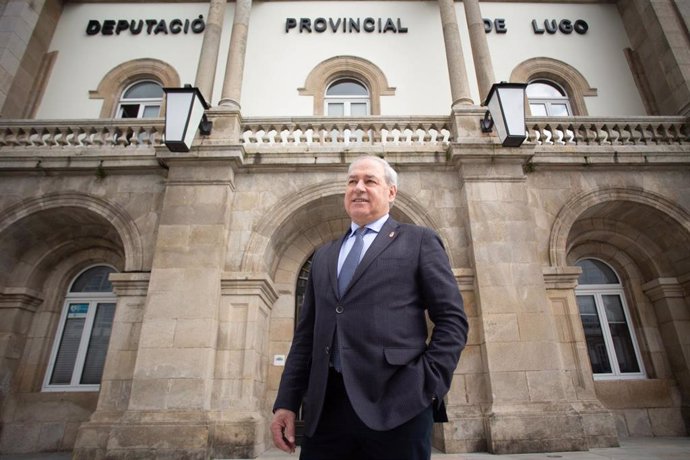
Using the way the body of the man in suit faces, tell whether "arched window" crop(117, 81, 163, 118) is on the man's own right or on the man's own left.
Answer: on the man's own right

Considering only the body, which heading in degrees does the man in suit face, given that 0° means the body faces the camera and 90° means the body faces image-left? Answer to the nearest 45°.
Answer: approximately 45°

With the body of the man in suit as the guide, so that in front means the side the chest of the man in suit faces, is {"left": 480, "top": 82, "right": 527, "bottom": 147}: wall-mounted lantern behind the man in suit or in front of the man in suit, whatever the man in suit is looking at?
behind

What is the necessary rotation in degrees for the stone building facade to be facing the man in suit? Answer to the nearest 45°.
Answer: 0° — it already faces them

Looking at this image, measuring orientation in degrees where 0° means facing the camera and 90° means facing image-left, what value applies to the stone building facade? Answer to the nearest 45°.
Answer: approximately 0°
